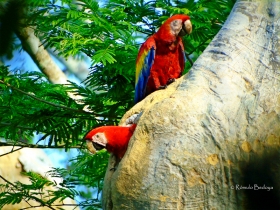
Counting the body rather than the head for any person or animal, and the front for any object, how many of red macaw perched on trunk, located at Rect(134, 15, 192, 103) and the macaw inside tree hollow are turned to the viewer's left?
1

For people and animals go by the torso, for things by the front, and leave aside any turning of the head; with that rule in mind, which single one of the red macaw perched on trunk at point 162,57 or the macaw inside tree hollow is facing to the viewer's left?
the macaw inside tree hollow

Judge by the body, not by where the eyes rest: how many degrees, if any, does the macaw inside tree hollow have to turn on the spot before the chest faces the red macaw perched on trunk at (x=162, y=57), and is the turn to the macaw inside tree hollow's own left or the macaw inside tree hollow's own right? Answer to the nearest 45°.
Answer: approximately 135° to the macaw inside tree hollow's own right

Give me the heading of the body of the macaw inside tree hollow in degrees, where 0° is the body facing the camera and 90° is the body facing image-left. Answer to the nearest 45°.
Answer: approximately 90°
